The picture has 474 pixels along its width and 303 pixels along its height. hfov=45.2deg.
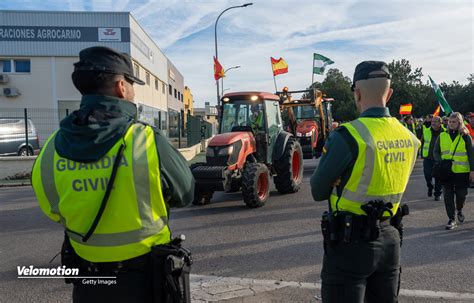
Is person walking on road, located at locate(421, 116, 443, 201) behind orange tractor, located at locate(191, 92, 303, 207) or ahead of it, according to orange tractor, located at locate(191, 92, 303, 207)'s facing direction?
behind

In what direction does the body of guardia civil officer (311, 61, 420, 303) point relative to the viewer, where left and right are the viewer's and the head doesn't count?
facing away from the viewer and to the left of the viewer

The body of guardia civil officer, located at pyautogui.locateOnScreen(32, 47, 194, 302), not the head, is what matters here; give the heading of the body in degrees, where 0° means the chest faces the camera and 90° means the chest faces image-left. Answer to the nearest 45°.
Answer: approximately 225°

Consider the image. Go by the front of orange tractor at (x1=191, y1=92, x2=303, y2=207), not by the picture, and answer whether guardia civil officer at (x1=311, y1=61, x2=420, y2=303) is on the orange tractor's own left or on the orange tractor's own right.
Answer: on the orange tractor's own left

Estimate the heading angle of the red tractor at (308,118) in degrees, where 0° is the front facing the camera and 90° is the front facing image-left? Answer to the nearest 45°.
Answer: approximately 45°

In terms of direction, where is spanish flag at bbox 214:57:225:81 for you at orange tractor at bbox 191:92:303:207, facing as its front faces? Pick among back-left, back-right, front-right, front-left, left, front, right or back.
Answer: back-right

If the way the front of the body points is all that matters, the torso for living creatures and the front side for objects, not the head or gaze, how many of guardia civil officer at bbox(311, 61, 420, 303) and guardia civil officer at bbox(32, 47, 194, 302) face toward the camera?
0

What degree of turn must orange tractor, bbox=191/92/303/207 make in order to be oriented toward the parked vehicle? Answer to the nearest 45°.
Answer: approximately 90° to its right

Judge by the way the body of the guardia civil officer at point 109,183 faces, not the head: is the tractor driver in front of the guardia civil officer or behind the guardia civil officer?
in front

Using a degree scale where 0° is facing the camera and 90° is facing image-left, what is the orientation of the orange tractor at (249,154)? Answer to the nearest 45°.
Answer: approximately 45°

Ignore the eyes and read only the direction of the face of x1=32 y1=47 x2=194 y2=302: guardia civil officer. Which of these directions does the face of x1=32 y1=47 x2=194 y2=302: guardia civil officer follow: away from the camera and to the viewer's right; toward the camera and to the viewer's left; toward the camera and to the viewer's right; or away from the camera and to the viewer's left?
away from the camera and to the viewer's right

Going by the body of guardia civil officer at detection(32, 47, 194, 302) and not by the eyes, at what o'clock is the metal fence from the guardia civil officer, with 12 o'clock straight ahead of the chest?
The metal fence is roughly at 10 o'clock from the guardia civil officer.

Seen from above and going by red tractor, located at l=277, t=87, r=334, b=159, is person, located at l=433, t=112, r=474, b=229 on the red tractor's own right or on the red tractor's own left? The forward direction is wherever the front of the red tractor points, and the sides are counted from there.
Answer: on the red tractor's own left

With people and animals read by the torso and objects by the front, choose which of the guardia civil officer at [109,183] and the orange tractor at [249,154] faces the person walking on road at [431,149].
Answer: the guardia civil officer

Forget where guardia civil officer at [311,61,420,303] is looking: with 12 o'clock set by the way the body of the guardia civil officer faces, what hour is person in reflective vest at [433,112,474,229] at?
The person in reflective vest is roughly at 2 o'clock from the guardia civil officer.

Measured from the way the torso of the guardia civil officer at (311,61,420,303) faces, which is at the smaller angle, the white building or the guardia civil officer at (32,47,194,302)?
the white building
